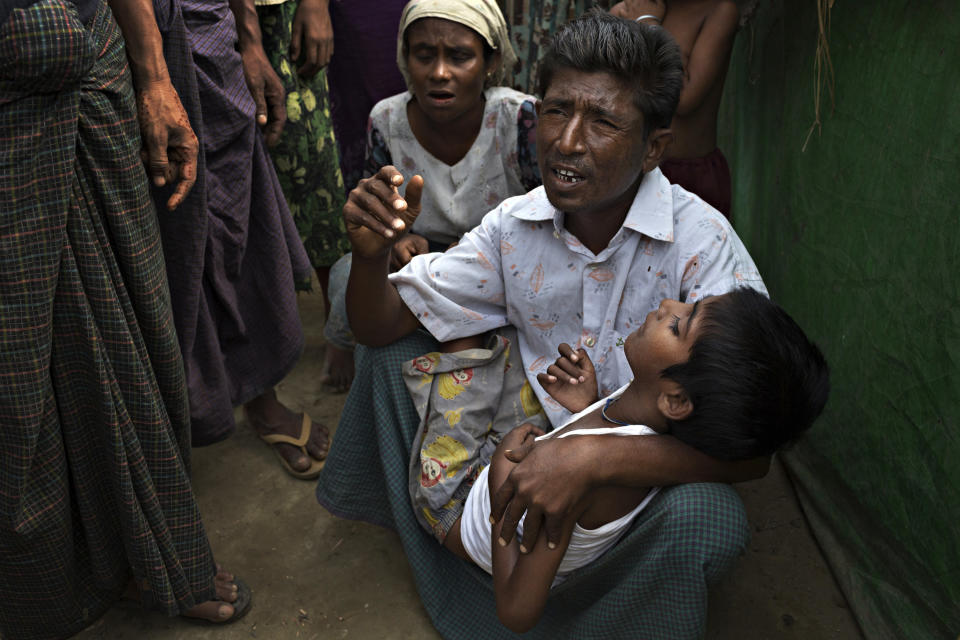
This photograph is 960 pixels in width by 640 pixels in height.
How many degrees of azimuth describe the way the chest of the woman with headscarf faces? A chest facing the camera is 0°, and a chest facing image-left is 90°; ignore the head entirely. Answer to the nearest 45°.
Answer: approximately 0°

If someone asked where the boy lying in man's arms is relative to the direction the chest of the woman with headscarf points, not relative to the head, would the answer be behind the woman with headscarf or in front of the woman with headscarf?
in front
